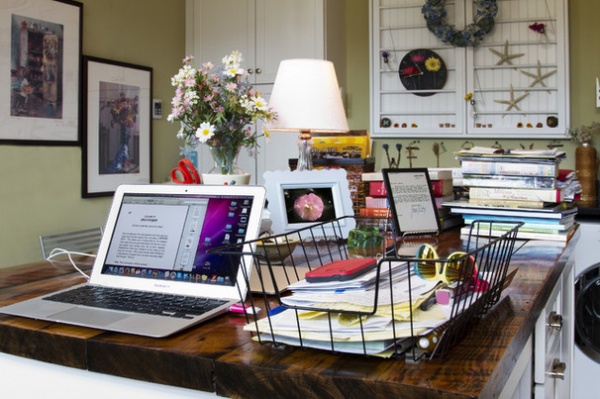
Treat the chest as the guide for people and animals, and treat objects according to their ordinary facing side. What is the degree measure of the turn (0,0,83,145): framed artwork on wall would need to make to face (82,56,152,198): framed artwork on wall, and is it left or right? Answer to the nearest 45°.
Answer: approximately 90° to its left

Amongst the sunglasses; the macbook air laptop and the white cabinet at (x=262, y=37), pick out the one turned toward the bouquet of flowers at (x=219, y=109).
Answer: the white cabinet

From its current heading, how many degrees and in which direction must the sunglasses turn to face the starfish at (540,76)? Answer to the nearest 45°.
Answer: approximately 135° to its right

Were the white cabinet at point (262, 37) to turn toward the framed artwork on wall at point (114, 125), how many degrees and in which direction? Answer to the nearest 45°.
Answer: approximately 45° to its right

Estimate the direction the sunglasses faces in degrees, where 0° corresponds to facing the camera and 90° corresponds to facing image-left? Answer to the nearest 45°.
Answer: approximately 45°

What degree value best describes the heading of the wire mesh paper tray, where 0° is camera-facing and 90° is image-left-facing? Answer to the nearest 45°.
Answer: approximately 45°

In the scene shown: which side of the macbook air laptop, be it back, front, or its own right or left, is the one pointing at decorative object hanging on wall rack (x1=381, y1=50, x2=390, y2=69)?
back

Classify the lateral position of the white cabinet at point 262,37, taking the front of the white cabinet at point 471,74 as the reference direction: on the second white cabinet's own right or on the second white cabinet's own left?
on the second white cabinet's own right
